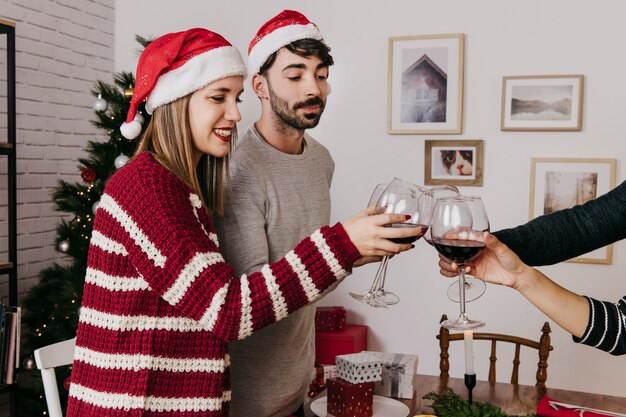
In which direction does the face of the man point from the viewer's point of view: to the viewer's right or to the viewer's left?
to the viewer's right

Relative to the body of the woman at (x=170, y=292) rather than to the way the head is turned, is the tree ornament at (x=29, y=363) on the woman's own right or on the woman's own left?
on the woman's own left

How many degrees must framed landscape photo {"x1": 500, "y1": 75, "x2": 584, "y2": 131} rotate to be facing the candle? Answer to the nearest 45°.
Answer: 0° — it already faces it

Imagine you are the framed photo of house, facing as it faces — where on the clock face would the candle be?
The candle is roughly at 12 o'clock from the framed photo of house.

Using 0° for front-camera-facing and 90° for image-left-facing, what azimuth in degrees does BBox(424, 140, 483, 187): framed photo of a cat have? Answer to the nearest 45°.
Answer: approximately 0°

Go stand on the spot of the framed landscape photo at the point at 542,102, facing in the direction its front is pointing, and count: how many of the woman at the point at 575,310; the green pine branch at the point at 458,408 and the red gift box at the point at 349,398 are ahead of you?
3

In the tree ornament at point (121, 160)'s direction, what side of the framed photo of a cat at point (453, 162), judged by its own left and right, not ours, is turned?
right
